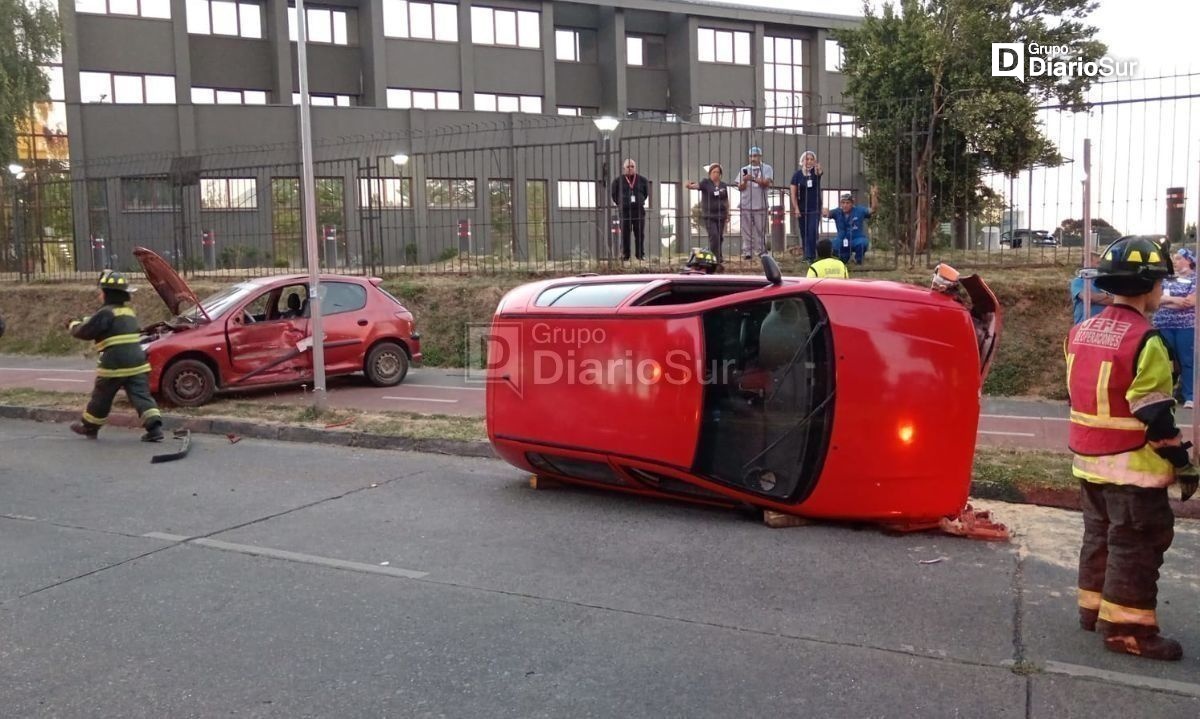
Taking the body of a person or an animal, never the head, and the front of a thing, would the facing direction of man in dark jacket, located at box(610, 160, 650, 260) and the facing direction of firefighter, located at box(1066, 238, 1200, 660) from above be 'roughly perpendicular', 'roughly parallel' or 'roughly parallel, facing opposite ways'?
roughly perpendicular

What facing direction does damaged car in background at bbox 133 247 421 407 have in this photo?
to the viewer's left

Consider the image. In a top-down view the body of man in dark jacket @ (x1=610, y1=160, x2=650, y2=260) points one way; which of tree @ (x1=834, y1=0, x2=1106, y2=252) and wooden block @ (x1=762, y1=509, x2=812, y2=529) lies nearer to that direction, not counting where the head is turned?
the wooden block

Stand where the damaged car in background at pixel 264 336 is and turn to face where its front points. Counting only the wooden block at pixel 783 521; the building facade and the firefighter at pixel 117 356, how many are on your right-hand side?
1

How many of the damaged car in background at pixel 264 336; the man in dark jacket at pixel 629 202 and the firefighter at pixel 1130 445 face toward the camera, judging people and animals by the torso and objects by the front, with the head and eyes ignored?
1
